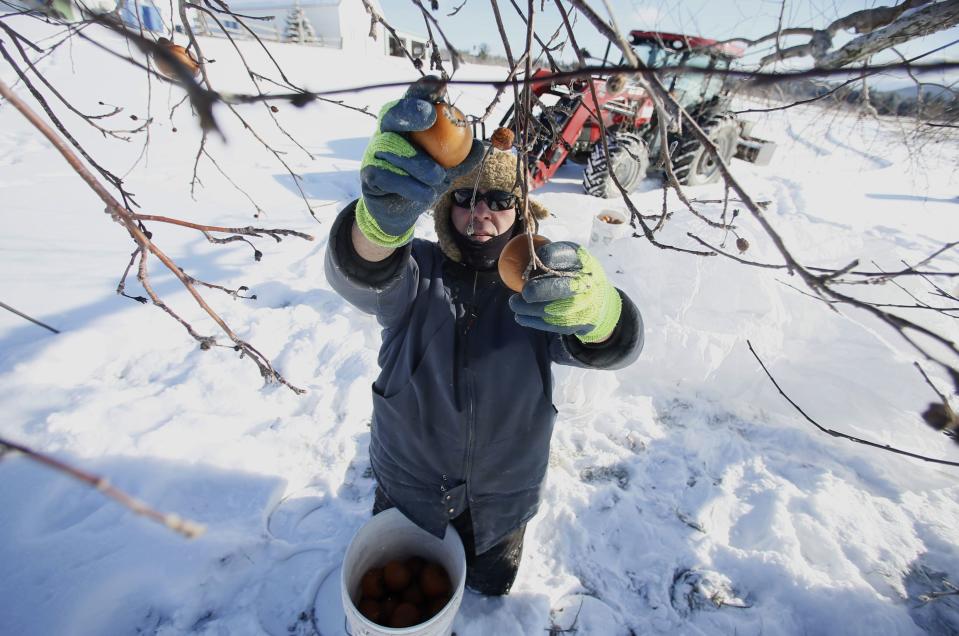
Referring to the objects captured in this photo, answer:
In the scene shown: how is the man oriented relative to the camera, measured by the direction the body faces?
toward the camera

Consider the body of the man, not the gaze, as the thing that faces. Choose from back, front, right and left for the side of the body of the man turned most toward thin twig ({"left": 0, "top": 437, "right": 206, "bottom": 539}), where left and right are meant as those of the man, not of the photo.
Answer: front

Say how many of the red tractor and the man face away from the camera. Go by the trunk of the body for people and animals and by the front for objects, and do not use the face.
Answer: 0

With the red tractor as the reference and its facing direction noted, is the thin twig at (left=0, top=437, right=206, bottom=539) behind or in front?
in front

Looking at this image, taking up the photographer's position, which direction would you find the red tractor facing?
facing the viewer and to the left of the viewer

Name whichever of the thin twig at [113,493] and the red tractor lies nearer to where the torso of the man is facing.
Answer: the thin twig

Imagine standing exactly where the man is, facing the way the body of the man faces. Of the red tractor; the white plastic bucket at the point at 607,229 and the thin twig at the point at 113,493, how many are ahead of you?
1

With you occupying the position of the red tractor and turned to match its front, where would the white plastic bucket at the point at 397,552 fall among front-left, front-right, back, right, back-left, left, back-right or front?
front-left

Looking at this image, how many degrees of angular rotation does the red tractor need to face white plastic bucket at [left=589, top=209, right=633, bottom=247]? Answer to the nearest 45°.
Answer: approximately 45° to its left
